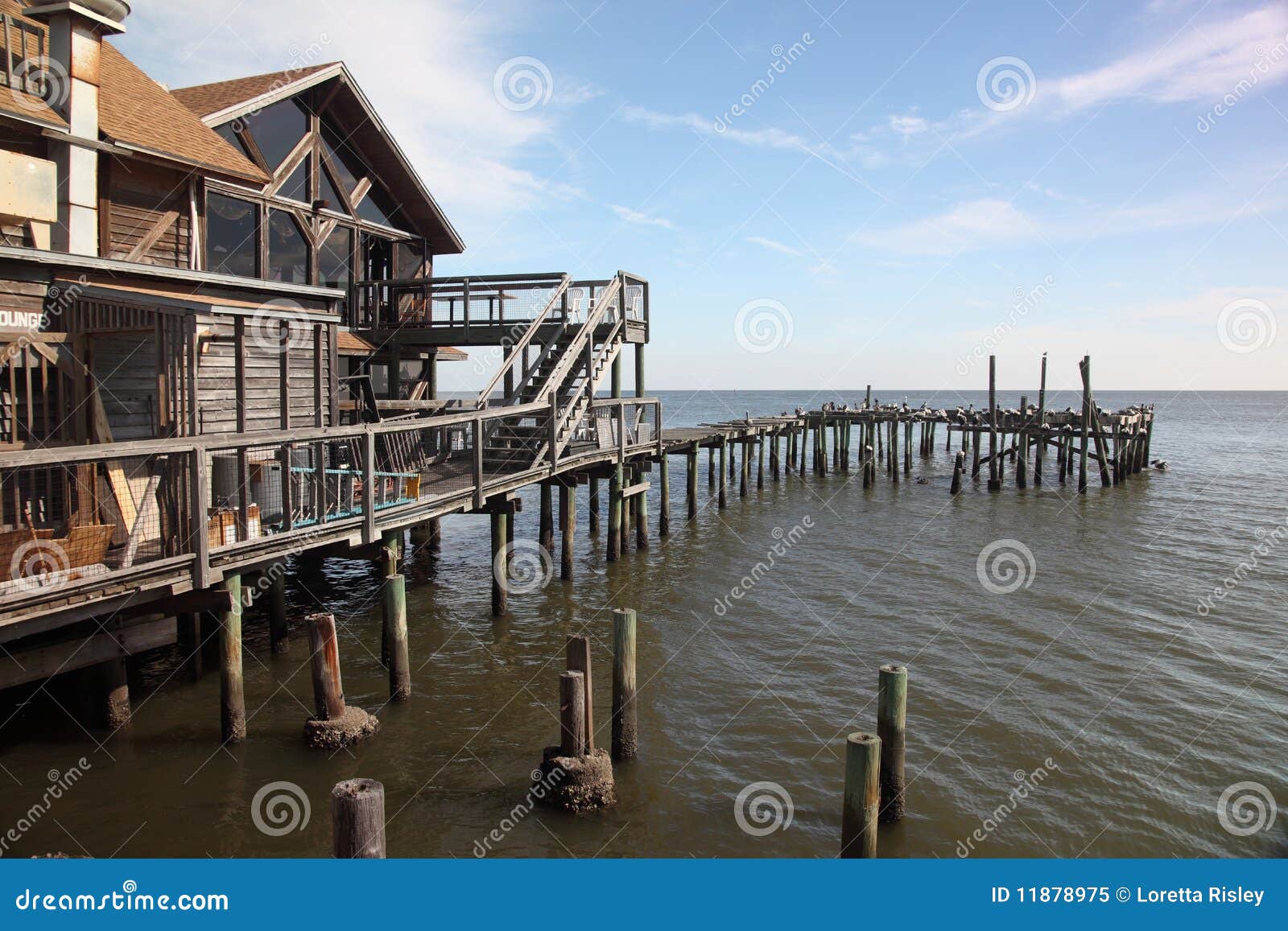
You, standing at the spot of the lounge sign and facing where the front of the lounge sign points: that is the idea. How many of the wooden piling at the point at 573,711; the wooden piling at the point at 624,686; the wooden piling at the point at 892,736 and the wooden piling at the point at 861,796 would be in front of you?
4

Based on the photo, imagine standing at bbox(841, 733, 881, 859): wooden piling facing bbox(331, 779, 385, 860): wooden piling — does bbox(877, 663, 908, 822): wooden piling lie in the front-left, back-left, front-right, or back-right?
back-right

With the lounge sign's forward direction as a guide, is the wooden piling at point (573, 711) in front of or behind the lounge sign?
in front

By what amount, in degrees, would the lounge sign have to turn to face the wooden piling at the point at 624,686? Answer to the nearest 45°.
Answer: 0° — it already faces it

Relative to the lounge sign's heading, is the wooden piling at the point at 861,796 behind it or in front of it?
in front

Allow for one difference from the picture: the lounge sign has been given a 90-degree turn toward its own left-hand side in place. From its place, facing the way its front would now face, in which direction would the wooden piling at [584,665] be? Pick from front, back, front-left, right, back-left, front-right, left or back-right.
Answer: right

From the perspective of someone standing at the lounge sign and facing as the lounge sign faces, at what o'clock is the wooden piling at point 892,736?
The wooden piling is roughly at 12 o'clock from the lounge sign.

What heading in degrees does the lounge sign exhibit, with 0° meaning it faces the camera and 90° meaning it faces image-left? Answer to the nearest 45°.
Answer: approximately 315°

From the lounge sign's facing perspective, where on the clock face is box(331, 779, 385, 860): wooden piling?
The wooden piling is roughly at 1 o'clock from the lounge sign.
